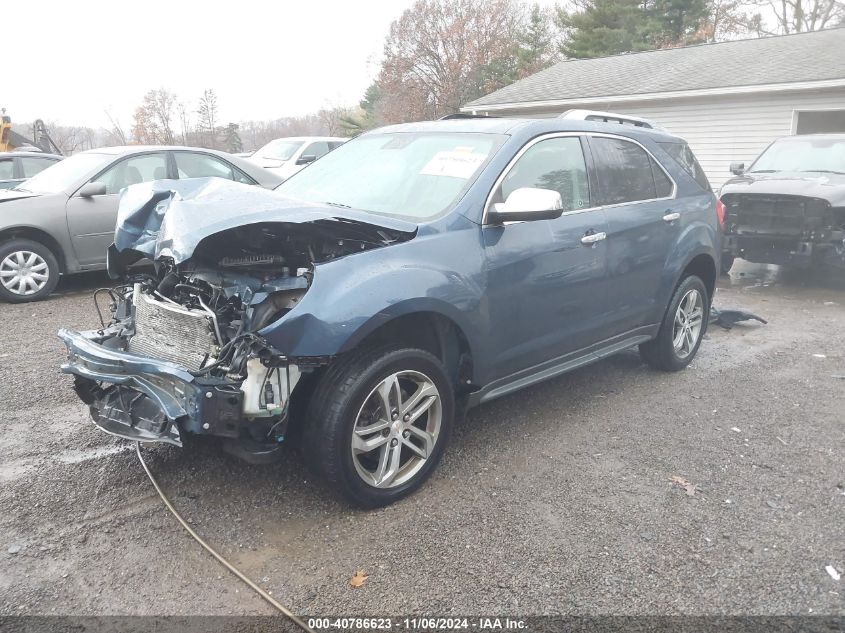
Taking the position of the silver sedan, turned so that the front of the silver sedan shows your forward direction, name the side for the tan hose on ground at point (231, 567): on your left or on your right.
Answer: on your left

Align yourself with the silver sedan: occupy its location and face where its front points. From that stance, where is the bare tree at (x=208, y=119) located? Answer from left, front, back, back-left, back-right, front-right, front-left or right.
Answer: back-right

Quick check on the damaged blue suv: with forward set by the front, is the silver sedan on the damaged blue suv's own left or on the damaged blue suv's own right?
on the damaged blue suv's own right

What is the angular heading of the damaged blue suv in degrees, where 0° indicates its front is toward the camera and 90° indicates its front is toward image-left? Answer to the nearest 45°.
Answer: approximately 45°

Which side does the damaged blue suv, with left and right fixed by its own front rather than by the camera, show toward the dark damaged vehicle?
back

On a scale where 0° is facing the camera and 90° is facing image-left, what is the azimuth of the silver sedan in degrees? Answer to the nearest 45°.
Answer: approximately 45°

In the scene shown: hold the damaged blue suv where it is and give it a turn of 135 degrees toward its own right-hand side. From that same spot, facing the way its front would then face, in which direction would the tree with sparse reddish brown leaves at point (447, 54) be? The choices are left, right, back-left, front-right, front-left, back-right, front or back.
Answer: front

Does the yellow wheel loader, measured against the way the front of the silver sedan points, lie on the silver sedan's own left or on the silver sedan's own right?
on the silver sedan's own right
